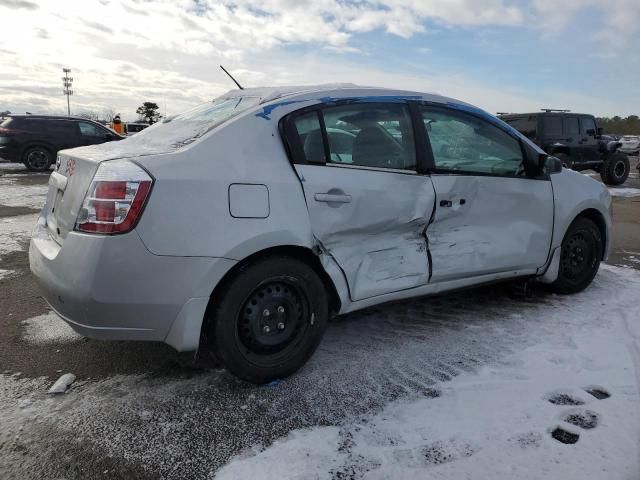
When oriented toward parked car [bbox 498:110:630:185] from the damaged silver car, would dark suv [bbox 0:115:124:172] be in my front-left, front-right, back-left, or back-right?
front-left

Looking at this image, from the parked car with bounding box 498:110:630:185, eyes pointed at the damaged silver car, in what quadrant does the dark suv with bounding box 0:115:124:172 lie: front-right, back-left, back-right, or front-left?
front-right

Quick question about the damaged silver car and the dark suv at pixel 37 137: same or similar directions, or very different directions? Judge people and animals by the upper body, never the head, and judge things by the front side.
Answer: same or similar directions

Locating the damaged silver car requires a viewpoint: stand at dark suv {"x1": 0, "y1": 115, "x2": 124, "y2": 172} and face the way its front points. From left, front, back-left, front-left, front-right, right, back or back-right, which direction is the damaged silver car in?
right

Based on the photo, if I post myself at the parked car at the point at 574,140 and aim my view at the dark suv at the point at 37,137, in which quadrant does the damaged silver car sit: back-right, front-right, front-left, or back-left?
front-left

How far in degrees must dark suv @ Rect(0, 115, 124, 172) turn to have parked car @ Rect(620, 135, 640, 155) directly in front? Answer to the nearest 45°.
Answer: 0° — it already faces it

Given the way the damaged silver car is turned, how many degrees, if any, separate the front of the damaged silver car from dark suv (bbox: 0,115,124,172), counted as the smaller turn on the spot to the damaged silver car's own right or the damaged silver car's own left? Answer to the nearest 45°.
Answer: approximately 90° to the damaged silver car's own left

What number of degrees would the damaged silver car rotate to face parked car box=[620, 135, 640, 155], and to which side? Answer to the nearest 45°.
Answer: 0° — it already faces it

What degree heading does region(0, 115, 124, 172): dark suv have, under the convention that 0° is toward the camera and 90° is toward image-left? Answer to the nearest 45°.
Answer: approximately 270°

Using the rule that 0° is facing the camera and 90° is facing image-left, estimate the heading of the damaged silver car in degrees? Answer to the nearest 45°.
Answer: approximately 225°

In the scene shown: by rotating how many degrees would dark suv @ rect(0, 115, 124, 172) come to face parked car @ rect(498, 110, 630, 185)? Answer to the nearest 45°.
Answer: approximately 45° to its right

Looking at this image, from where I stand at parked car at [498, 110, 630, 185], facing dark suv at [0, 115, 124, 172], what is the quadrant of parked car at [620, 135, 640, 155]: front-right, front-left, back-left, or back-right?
back-right

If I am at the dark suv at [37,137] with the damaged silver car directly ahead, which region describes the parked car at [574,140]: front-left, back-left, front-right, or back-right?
front-left

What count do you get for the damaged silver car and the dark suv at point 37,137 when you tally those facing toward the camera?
0

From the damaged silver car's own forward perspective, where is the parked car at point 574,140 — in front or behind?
in front
